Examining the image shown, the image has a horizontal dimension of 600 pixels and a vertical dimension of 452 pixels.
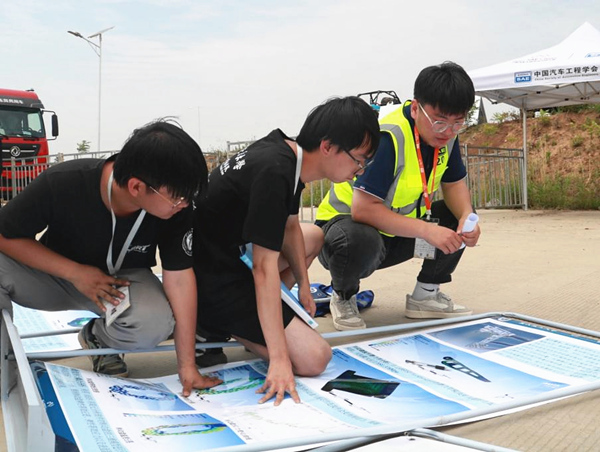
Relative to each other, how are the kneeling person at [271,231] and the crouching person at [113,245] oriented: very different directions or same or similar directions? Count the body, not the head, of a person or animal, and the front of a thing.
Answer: same or similar directions

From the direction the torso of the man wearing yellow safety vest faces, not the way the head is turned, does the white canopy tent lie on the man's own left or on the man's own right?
on the man's own left

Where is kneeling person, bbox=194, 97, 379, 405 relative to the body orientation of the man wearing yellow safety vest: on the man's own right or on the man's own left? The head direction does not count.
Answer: on the man's own right

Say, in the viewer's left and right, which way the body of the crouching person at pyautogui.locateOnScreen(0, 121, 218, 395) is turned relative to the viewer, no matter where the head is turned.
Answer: facing the viewer and to the right of the viewer

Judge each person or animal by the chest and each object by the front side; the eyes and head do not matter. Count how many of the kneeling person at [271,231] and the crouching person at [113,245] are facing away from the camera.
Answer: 0

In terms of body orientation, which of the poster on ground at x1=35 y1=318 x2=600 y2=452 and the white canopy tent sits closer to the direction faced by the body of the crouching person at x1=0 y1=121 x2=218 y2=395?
the poster on ground

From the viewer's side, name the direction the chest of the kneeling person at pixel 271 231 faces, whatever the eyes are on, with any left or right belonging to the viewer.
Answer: facing to the right of the viewer

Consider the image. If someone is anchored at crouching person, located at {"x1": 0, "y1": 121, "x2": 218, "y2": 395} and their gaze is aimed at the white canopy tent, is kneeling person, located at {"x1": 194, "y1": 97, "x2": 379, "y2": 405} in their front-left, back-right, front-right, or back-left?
front-right

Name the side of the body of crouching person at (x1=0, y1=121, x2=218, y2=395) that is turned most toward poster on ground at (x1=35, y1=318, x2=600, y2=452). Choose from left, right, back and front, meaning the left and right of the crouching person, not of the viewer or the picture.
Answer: front

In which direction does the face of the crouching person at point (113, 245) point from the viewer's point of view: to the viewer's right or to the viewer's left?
to the viewer's right

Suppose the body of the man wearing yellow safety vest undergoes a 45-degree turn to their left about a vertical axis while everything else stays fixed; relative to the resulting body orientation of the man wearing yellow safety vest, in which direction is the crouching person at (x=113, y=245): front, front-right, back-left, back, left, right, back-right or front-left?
back-right
